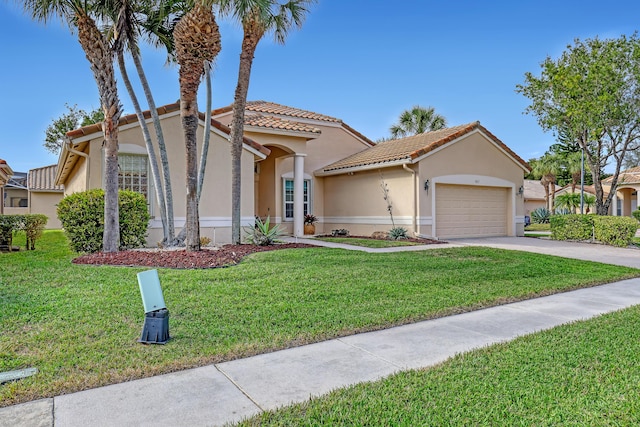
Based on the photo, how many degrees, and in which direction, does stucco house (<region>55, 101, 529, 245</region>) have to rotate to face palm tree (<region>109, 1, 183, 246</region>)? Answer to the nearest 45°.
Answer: approximately 90° to its right

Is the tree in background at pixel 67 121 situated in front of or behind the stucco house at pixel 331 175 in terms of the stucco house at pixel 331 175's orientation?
behind

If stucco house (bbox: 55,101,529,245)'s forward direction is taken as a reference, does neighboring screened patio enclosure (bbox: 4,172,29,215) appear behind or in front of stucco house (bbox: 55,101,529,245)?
behind

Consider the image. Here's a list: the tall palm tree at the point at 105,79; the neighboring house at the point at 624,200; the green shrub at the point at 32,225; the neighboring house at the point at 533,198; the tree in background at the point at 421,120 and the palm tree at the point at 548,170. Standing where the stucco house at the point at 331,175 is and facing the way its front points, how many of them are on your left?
4

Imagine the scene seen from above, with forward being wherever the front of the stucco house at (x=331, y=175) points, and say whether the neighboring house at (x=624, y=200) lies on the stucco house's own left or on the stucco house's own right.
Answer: on the stucco house's own left

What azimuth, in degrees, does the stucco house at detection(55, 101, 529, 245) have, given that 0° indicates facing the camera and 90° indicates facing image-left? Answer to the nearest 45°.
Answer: approximately 315°

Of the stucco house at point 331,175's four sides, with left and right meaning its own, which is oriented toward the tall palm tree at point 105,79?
right

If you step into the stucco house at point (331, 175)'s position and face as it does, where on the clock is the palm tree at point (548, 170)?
The palm tree is roughly at 9 o'clock from the stucco house.

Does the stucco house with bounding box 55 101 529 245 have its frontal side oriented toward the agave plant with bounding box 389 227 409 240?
yes
